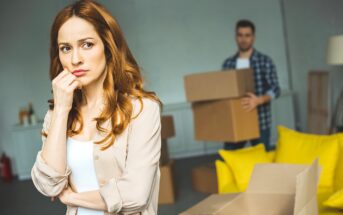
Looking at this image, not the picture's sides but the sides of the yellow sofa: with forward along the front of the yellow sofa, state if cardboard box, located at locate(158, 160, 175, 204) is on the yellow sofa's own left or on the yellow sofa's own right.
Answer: on the yellow sofa's own right

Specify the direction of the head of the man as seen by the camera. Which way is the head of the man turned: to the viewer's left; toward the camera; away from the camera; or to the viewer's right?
toward the camera

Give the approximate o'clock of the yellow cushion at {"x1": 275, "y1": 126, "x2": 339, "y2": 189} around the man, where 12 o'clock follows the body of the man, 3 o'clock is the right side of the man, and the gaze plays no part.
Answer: The yellow cushion is roughly at 10 o'clock from the man.

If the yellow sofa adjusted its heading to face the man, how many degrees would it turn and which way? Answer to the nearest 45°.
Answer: approximately 135° to its right

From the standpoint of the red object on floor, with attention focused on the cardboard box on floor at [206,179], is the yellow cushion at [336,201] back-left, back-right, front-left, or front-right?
front-right

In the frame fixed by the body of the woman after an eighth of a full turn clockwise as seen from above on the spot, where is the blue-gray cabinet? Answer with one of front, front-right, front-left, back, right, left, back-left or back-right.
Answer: right

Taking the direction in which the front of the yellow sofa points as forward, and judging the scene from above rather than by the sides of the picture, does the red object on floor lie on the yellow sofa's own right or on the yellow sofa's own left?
on the yellow sofa's own right

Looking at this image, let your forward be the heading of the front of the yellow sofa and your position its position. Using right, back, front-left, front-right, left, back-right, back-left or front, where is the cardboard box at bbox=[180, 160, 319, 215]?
front-left

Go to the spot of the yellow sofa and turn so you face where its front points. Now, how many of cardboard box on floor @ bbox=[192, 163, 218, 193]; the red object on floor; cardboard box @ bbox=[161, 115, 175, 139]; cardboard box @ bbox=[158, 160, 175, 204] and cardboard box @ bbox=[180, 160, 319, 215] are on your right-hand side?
4

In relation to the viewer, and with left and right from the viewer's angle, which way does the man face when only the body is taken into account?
facing the viewer and to the left of the viewer

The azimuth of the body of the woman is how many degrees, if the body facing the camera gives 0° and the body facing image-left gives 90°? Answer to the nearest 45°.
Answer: approximately 45°

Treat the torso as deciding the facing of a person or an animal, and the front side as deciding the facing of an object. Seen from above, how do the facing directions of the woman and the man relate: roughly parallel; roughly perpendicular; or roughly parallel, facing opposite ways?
roughly parallel
